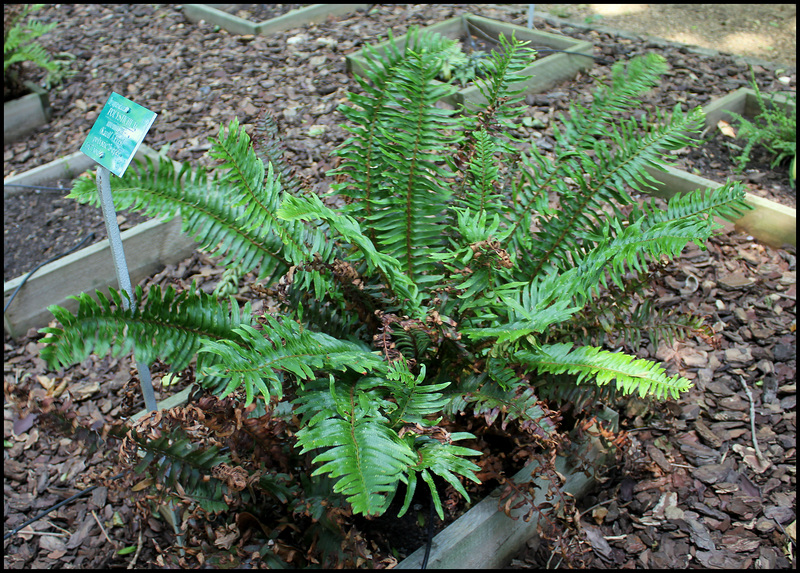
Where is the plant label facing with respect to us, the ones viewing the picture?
facing the viewer and to the left of the viewer
